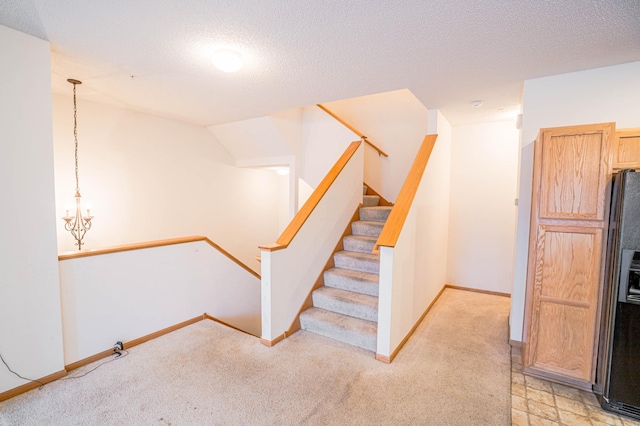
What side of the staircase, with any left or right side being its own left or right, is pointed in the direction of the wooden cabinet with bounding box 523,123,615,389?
left

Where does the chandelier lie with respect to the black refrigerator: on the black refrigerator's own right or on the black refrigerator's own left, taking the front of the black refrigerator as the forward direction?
on the black refrigerator's own right

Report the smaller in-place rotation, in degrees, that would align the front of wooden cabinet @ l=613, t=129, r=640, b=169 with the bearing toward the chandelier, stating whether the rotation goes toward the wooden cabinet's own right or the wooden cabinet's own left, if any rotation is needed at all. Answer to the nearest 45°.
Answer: approximately 45° to the wooden cabinet's own right
